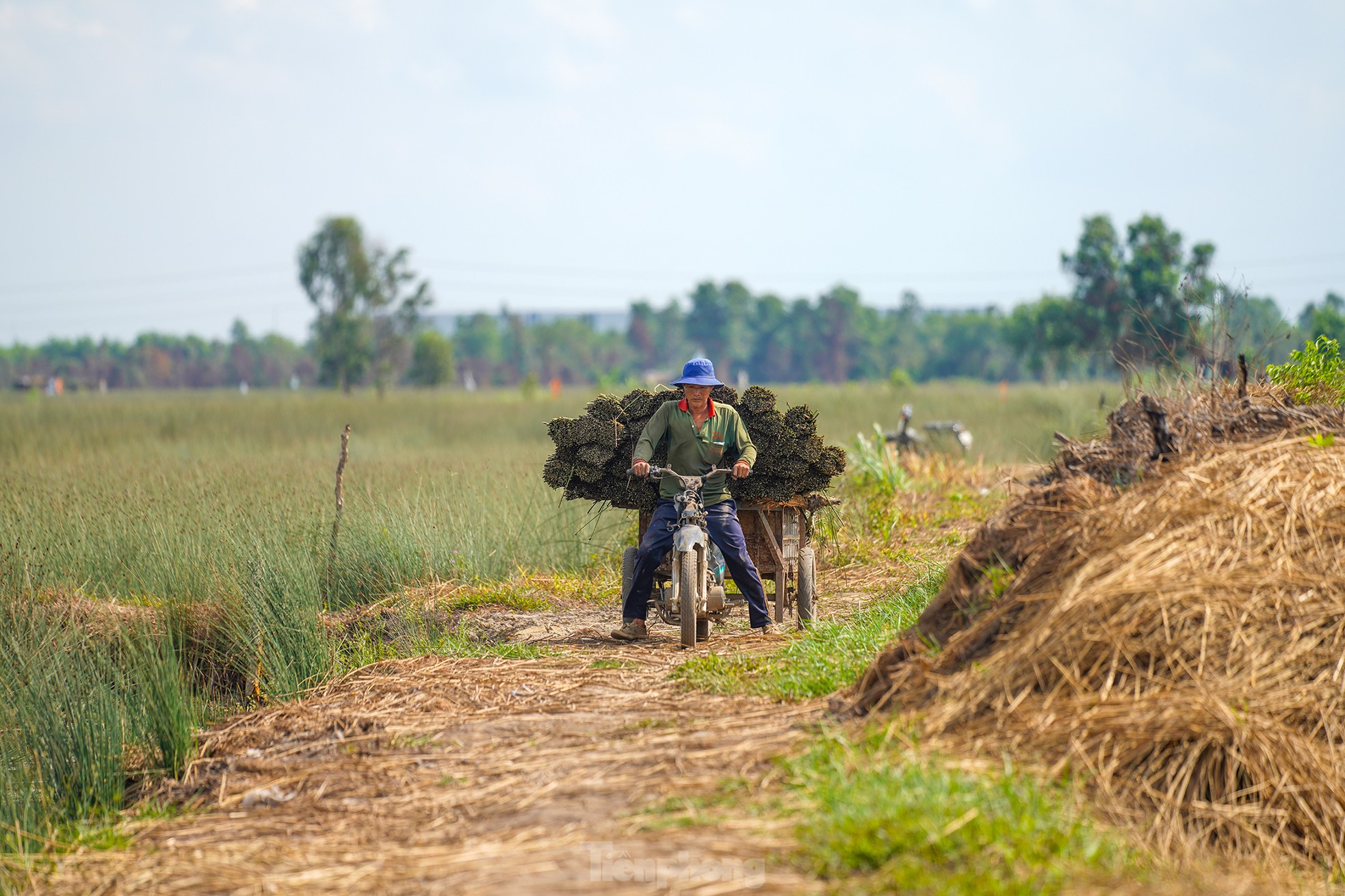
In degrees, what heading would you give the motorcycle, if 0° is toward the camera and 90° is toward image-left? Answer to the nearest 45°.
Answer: approximately 0°

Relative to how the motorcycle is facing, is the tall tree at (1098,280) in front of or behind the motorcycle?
behind

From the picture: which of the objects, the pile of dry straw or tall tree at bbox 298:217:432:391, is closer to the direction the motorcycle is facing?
the pile of dry straw

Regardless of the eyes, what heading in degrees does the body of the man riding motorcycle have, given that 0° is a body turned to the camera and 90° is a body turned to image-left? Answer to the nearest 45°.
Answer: approximately 0°

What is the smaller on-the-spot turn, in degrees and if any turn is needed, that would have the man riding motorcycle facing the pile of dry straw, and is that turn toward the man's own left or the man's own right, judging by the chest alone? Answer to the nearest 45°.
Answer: approximately 45° to the man's own left

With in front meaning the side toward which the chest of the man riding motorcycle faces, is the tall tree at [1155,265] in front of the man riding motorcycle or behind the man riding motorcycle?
behind

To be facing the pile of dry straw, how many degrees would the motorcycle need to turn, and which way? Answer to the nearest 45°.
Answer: approximately 45° to its left
